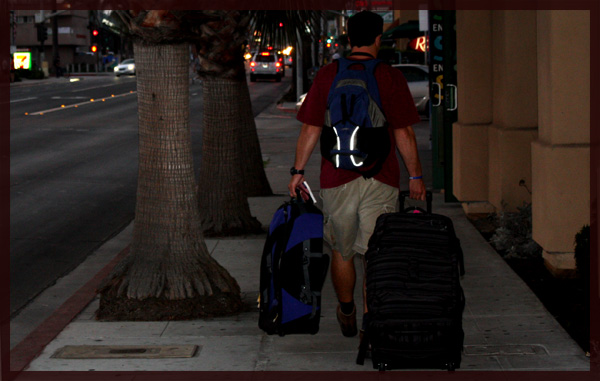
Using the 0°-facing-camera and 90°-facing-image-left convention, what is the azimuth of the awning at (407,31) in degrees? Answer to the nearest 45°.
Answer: approximately 90°

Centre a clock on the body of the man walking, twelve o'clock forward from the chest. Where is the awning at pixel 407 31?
The awning is roughly at 12 o'clock from the man walking.

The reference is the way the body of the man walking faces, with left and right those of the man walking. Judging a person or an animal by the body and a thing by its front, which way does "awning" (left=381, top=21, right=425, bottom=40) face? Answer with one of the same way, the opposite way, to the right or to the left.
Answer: to the left

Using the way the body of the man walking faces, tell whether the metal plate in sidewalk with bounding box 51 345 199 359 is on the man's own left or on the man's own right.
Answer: on the man's own left

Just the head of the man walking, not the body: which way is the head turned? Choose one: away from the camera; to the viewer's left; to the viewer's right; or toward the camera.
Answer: away from the camera

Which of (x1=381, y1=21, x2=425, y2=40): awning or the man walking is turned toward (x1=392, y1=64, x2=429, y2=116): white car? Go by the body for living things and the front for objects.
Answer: the man walking

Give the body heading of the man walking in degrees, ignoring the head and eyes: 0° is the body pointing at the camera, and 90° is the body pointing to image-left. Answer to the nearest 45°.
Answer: approximately 180°

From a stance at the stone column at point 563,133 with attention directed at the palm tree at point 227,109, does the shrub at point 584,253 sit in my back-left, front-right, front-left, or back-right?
back-left
